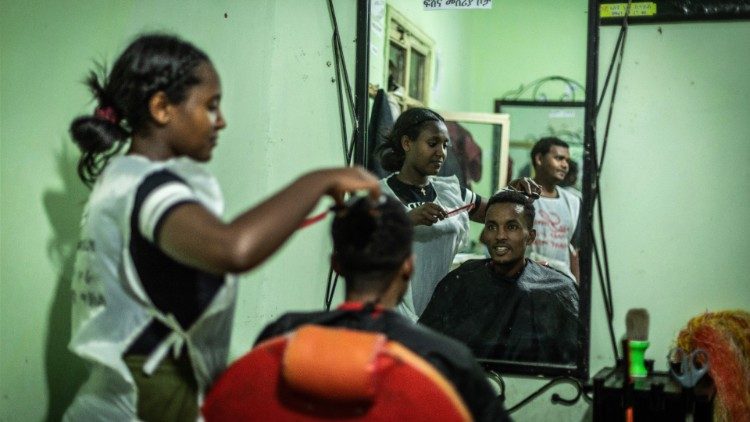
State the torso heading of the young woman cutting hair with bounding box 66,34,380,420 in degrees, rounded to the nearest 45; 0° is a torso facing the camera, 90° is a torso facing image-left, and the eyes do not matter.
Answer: approximately 270°

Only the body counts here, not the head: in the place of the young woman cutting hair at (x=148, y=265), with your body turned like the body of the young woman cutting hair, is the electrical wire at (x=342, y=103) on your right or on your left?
on your left

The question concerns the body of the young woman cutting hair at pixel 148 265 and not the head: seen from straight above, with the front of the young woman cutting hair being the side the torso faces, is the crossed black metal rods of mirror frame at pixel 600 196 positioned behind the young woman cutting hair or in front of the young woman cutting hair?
in front

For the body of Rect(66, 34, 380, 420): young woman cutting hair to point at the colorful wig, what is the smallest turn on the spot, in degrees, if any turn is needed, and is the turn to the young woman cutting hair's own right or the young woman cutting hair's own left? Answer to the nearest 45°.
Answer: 0° — they already face it

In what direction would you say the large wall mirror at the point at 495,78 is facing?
toward the camera

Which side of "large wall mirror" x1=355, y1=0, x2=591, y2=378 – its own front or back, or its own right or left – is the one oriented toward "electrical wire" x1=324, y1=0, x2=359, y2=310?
right

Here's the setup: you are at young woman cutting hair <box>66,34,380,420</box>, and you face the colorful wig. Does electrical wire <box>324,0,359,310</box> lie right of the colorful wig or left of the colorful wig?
left
